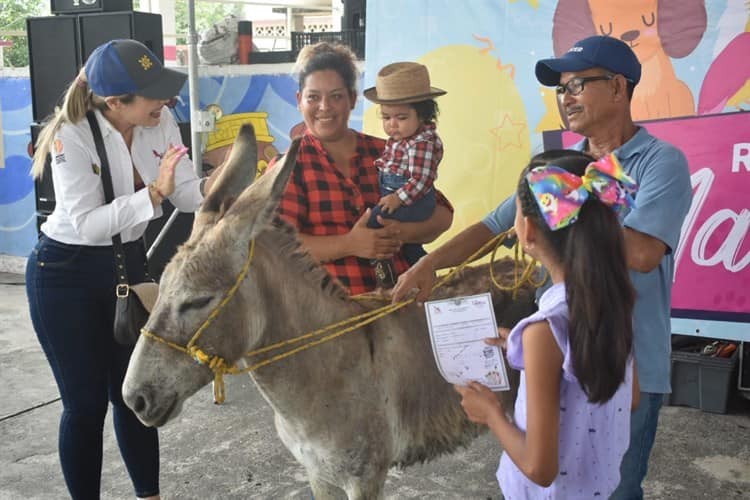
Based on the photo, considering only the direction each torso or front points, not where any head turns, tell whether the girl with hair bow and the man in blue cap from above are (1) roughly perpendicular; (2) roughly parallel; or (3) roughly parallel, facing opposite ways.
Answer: roughly perpendicular

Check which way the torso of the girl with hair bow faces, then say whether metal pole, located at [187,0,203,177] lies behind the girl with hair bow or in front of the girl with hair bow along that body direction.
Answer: in front

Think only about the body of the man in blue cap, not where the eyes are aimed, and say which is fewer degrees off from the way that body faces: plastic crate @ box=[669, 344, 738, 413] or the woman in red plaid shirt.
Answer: the woman in red plaid shirt

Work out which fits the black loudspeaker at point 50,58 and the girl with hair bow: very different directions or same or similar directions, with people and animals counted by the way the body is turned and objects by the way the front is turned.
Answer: very different directions

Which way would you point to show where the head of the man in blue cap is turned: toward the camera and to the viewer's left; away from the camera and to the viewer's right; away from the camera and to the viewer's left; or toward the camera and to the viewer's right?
toward the camera and to the viewer's left

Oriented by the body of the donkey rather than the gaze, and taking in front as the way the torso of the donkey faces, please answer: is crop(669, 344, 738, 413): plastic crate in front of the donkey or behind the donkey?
behind

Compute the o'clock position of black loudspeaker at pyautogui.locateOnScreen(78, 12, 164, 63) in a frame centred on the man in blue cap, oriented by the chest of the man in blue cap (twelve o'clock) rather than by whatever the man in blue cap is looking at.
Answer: The black loudspeaker is roughly at 3 o'clock from the man in blue cap.

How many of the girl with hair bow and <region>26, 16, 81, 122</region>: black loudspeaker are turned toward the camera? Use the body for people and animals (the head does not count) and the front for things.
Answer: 1

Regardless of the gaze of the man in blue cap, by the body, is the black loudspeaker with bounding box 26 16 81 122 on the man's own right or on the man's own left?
on the man's own right

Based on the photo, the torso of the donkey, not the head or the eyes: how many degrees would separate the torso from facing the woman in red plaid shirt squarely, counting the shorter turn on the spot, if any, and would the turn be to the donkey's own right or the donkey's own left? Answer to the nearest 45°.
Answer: approximately 135° to the donkey's own right

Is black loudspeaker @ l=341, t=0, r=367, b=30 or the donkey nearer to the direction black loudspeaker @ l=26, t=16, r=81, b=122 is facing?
the donkey

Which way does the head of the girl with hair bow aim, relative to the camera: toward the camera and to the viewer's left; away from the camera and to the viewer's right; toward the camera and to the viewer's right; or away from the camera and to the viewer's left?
away from the camera and to the viewer's left

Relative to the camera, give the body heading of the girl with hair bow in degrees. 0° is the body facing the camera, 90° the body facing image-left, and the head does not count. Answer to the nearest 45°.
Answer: approximately 135°

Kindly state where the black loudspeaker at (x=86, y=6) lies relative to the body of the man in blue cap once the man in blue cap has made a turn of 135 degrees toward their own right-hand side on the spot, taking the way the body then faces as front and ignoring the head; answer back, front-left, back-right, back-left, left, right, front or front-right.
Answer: front-left
